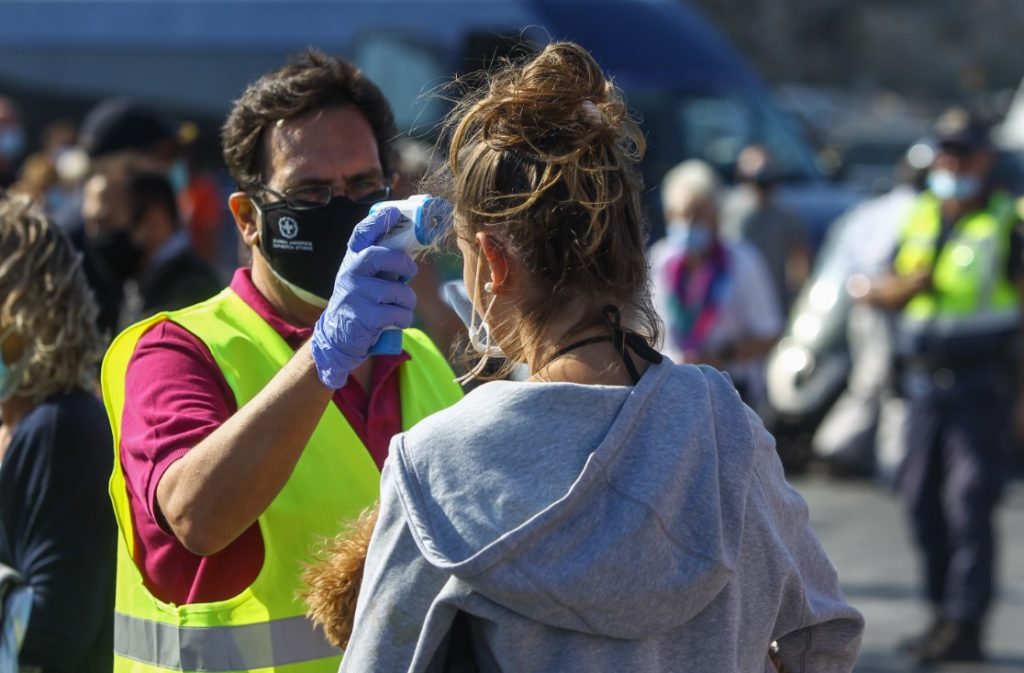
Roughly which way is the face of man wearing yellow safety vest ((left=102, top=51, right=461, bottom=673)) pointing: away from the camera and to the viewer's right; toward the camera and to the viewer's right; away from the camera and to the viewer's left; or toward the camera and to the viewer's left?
toward the camera and to the viewer's right

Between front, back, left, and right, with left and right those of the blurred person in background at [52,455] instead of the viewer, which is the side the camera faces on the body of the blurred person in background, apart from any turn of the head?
left

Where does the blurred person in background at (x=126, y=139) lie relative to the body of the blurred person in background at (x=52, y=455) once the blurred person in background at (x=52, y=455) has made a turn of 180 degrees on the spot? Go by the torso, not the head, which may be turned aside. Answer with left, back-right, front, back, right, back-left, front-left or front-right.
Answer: left

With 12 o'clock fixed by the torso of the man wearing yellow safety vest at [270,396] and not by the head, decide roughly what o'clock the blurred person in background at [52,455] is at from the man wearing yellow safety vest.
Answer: The blurred person in background is roughly at 6 o'clock from the man wearing yellow safety vest.

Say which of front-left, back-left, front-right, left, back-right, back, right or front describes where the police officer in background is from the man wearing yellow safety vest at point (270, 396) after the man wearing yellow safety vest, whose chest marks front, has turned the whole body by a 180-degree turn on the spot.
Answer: right

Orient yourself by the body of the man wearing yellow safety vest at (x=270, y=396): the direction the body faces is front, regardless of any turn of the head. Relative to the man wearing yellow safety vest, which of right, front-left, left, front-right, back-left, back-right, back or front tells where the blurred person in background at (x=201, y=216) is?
back-left

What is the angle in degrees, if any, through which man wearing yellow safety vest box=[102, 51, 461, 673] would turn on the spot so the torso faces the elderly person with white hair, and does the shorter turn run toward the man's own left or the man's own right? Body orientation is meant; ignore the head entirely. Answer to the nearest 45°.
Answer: approximately 90° to the man's own left

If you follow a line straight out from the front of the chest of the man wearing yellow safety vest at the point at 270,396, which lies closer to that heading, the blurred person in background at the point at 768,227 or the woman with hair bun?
the woman with hair bun

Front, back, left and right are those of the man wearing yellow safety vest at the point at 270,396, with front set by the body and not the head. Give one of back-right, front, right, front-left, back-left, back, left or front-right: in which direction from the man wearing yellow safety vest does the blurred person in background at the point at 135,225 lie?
back-left

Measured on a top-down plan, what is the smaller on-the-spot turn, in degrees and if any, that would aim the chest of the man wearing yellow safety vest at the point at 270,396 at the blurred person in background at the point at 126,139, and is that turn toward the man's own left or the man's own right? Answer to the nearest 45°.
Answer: approximately 135° to the man's own left

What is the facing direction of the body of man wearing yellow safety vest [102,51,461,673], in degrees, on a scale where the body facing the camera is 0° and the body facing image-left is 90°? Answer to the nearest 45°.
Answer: approximately 315°
